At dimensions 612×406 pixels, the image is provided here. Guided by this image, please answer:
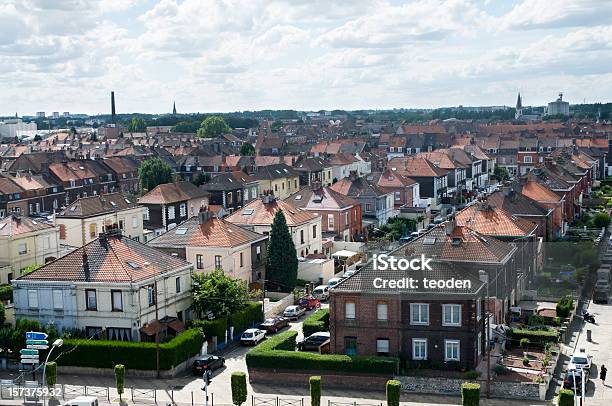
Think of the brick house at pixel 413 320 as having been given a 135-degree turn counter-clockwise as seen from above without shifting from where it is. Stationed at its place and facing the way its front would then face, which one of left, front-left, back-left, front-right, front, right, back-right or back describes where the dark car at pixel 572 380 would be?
front-right

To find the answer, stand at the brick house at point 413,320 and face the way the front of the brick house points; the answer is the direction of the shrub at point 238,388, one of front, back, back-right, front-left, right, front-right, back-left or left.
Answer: front-right

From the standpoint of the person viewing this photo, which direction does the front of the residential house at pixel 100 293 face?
facing the viewer

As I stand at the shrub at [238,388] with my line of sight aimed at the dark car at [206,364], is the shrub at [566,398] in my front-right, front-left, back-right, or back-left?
back-right

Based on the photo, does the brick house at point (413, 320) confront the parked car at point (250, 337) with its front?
no

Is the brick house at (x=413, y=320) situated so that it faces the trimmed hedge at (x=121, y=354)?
no

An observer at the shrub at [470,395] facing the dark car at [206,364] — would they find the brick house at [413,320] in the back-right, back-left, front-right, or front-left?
front-right

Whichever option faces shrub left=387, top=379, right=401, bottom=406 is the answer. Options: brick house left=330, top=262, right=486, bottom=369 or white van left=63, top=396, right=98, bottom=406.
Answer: the brick house

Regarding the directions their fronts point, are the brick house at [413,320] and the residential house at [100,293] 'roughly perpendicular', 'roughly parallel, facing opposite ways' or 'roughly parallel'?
roughly parallel

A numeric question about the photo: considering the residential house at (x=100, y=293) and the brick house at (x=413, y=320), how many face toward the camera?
2

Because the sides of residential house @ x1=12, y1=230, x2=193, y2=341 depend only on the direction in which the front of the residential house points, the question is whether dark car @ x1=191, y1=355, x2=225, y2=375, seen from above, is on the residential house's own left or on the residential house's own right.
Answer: on the residential house's own left

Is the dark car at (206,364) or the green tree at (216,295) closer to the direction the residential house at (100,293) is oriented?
the dark car

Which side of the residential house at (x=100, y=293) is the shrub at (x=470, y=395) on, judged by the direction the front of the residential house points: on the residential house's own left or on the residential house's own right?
on the residential house's own left

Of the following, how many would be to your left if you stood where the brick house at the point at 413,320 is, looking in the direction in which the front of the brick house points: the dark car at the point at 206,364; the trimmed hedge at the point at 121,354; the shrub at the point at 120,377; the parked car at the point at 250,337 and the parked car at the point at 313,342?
0

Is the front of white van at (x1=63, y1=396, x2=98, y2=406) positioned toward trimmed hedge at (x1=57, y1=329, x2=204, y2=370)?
no
